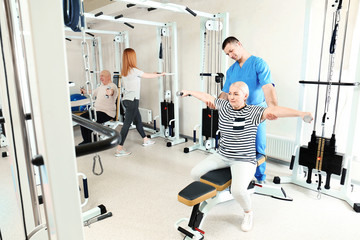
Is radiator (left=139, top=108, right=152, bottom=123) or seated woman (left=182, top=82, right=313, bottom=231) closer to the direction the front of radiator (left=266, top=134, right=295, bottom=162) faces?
the seated woman

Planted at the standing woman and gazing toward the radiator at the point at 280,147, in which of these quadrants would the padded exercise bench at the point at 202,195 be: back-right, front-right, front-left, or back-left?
front-right

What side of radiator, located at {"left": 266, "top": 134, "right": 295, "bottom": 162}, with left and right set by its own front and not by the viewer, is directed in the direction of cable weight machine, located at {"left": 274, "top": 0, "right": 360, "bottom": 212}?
left

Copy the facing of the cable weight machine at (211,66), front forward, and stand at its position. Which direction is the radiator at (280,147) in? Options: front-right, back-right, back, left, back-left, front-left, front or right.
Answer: left

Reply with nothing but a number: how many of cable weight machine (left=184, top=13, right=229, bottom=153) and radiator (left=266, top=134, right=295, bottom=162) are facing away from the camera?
0

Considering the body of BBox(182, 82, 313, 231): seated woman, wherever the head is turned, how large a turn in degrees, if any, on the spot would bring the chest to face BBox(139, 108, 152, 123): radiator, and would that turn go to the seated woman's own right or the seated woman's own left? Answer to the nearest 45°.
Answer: approximately 90° to the seated woman's own right

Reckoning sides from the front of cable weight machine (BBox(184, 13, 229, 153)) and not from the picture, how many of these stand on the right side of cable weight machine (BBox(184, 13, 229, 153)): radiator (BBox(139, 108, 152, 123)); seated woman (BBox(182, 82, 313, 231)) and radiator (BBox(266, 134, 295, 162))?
1

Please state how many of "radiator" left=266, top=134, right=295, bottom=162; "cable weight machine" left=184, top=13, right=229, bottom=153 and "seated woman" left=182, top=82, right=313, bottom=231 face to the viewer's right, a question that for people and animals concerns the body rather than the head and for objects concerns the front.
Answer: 0

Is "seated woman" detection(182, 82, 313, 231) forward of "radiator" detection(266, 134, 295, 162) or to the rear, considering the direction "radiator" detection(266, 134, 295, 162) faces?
forward

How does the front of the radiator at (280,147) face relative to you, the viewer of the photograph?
facing the viewer and to the left of the viewer

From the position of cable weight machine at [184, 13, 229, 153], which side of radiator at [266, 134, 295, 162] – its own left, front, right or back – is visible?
right

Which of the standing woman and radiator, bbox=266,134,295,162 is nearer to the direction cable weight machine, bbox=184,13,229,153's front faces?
the standing woman

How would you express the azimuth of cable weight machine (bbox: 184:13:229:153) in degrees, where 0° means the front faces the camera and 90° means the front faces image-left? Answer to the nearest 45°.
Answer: approximately 45°
